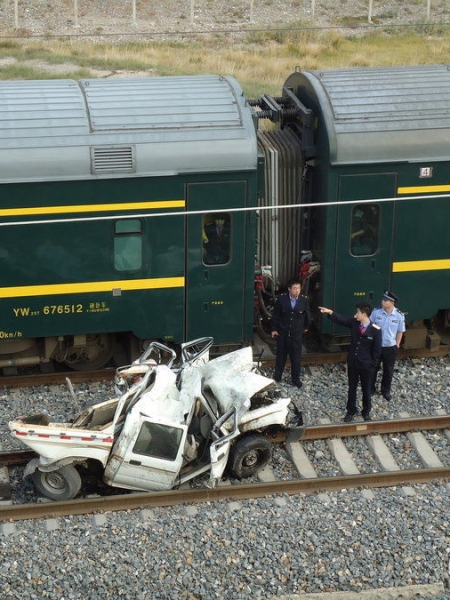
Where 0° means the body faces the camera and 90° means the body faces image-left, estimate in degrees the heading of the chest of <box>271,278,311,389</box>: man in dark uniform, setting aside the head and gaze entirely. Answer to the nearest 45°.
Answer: approximately 0°

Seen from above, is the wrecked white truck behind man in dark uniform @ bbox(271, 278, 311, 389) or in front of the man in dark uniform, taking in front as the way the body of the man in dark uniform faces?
in front

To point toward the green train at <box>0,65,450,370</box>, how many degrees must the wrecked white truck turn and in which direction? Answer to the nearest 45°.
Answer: approximately 90° to its left

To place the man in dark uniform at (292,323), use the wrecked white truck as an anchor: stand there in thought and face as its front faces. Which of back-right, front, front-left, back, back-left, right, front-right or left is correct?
front-left

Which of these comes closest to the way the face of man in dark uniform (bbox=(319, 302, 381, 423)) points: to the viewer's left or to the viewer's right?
to the viewer's left

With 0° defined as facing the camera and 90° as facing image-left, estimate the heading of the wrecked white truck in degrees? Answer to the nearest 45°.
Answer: approximately 270°

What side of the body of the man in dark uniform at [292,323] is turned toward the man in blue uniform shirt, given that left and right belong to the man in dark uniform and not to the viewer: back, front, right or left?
left

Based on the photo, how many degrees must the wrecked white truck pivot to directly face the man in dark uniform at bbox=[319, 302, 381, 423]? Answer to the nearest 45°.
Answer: approximately 45° to its left
